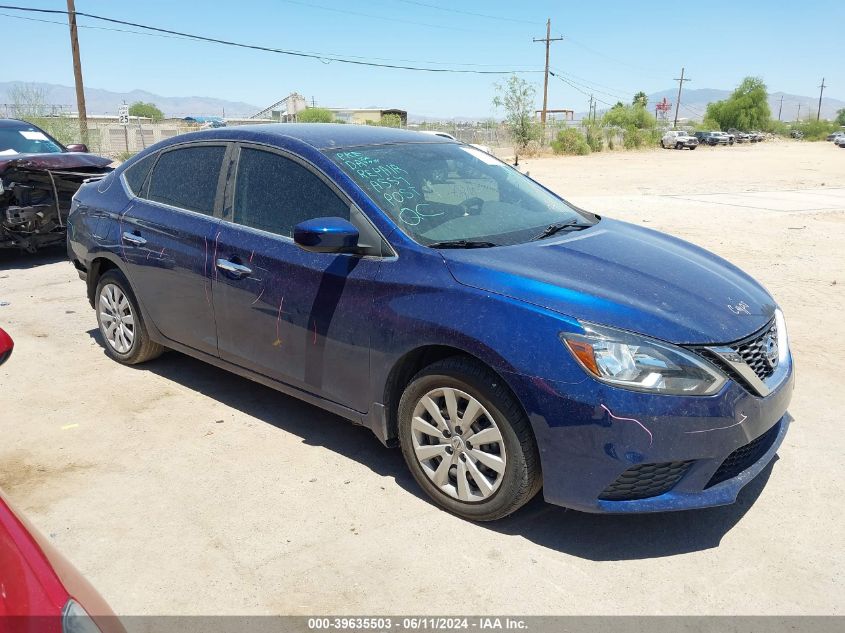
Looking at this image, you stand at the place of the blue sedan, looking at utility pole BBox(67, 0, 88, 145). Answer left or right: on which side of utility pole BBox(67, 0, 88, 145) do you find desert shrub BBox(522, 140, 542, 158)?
right

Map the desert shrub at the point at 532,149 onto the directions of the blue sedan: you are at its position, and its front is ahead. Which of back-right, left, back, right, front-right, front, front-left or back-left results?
back-left

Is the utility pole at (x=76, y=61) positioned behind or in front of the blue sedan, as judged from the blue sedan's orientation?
behind

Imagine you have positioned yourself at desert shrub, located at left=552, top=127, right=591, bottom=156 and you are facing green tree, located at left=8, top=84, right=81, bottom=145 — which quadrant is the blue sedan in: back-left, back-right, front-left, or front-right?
front-left

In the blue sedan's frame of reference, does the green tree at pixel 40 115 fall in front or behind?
behind

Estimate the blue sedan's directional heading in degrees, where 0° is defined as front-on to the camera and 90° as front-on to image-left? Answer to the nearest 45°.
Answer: approximately 315°

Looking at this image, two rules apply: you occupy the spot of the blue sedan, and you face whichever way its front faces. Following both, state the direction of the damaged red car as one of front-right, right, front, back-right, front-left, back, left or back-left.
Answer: back

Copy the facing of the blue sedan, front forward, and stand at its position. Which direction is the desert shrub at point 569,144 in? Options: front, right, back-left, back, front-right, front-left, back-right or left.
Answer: back-left

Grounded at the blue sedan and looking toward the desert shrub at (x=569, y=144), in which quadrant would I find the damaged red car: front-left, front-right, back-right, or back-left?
front-left
